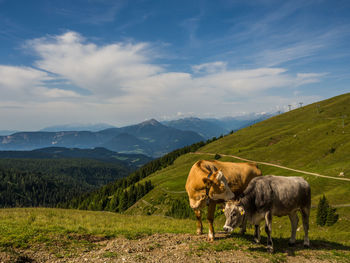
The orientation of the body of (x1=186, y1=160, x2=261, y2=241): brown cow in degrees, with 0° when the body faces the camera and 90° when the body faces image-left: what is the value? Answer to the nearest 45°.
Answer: approximately 45°
